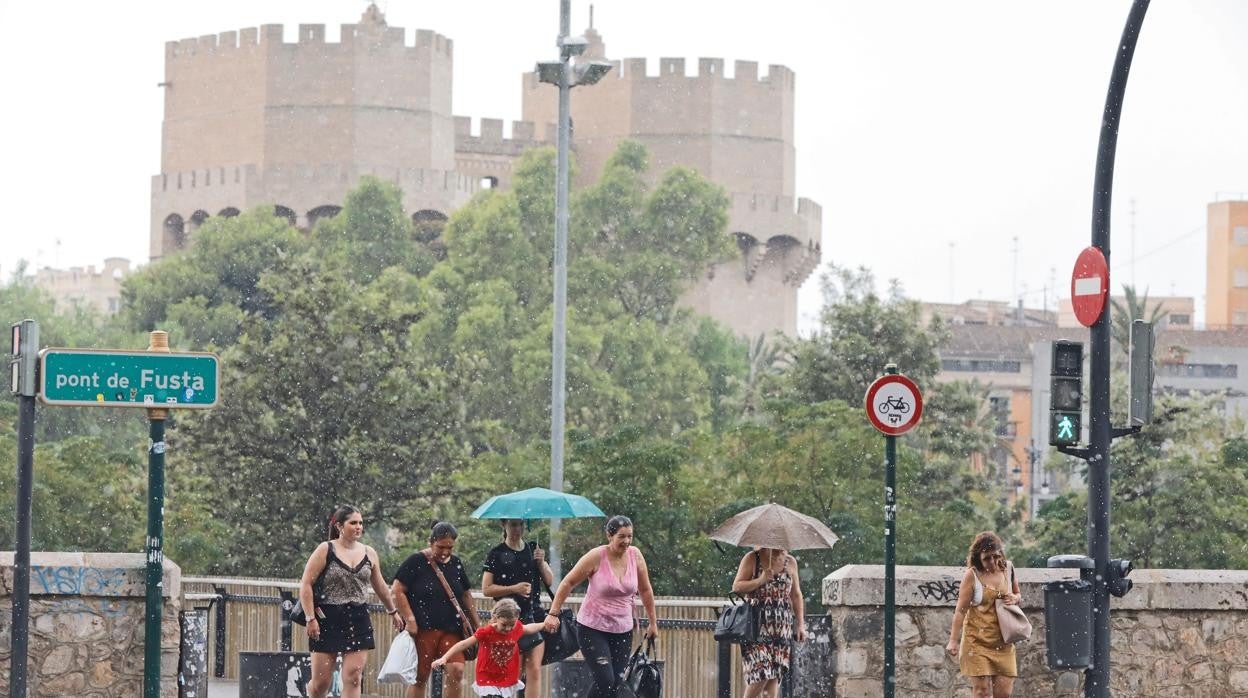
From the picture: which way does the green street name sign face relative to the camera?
toward the camera

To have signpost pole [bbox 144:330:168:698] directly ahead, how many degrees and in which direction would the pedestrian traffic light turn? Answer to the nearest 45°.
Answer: approximately 45° to its right

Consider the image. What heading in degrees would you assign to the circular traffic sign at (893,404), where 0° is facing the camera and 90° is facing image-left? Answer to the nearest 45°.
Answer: approximately 0°

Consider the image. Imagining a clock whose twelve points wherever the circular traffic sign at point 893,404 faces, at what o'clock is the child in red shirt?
The child in red shirt is roughly at 2 o'clock from the circular traffic sign.

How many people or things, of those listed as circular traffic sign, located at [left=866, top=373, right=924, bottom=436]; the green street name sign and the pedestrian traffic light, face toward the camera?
3

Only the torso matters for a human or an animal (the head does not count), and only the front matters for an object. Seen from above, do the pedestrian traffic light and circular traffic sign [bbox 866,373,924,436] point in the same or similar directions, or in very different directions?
same or similar directions

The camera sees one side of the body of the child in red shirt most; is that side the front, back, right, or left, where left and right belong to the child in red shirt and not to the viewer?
front

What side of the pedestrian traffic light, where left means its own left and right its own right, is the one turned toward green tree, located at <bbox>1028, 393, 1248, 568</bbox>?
back

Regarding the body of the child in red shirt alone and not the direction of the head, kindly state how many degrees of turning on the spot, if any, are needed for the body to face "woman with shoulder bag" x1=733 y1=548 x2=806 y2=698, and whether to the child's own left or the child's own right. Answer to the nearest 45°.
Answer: approximately 90° to the child's own left

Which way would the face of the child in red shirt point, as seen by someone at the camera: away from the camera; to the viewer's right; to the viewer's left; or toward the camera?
toward the camera

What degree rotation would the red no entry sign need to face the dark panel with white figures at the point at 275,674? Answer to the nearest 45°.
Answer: approximately 45° to its right

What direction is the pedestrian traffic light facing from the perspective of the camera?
toward the camera

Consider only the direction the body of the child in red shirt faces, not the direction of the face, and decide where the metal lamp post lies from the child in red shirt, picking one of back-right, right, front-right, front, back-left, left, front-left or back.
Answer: back

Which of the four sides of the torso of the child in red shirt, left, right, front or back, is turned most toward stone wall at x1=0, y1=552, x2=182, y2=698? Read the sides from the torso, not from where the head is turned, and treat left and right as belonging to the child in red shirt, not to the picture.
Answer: right

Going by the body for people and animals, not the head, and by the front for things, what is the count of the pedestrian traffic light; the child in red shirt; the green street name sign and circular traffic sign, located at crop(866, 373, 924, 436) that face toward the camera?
4

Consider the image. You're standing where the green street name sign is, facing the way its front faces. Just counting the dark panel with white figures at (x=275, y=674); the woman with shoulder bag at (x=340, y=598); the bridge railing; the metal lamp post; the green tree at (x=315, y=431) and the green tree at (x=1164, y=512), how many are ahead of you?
0

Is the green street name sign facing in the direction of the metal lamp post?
no
